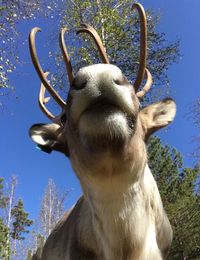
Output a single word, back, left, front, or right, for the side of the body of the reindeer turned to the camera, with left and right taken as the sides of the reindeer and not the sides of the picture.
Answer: front

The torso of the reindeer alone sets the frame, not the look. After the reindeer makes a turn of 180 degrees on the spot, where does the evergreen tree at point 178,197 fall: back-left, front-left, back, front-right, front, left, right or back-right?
front

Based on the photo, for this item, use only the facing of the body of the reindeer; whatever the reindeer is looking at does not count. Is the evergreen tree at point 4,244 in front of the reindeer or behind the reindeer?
behind
